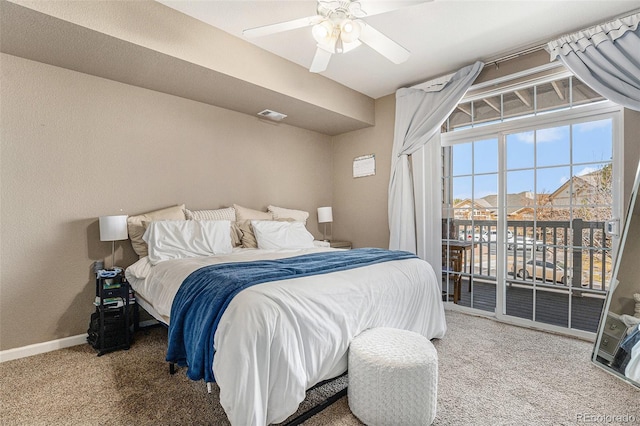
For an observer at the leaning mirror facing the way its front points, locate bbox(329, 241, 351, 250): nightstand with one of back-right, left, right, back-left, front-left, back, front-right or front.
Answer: front-right

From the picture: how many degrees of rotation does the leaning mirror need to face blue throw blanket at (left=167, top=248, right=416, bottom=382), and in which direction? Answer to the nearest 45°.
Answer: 0° — it already faces it

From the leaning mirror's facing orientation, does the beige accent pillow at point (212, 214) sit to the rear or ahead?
ahead

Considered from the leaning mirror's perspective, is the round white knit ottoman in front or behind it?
in front

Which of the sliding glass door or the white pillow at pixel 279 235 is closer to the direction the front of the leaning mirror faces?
the white pillow

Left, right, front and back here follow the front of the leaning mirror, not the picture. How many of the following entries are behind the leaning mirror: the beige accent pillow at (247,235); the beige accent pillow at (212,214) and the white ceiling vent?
0

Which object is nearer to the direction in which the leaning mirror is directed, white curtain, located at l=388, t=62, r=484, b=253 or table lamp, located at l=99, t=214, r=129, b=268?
the table lamp

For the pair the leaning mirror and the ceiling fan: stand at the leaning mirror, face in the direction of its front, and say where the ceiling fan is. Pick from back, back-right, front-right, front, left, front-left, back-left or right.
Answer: front

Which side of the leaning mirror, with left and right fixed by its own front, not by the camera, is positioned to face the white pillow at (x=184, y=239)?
front

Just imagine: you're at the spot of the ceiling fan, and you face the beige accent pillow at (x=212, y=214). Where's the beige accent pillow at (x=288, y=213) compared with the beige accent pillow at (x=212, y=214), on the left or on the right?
right

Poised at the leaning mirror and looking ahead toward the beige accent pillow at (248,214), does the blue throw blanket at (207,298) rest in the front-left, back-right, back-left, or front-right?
front-left

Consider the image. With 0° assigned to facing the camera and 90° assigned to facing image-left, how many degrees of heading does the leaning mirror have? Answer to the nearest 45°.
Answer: approximately 45°

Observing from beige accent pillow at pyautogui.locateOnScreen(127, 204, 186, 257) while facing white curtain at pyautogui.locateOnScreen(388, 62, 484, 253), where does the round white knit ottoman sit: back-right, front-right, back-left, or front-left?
front-right
